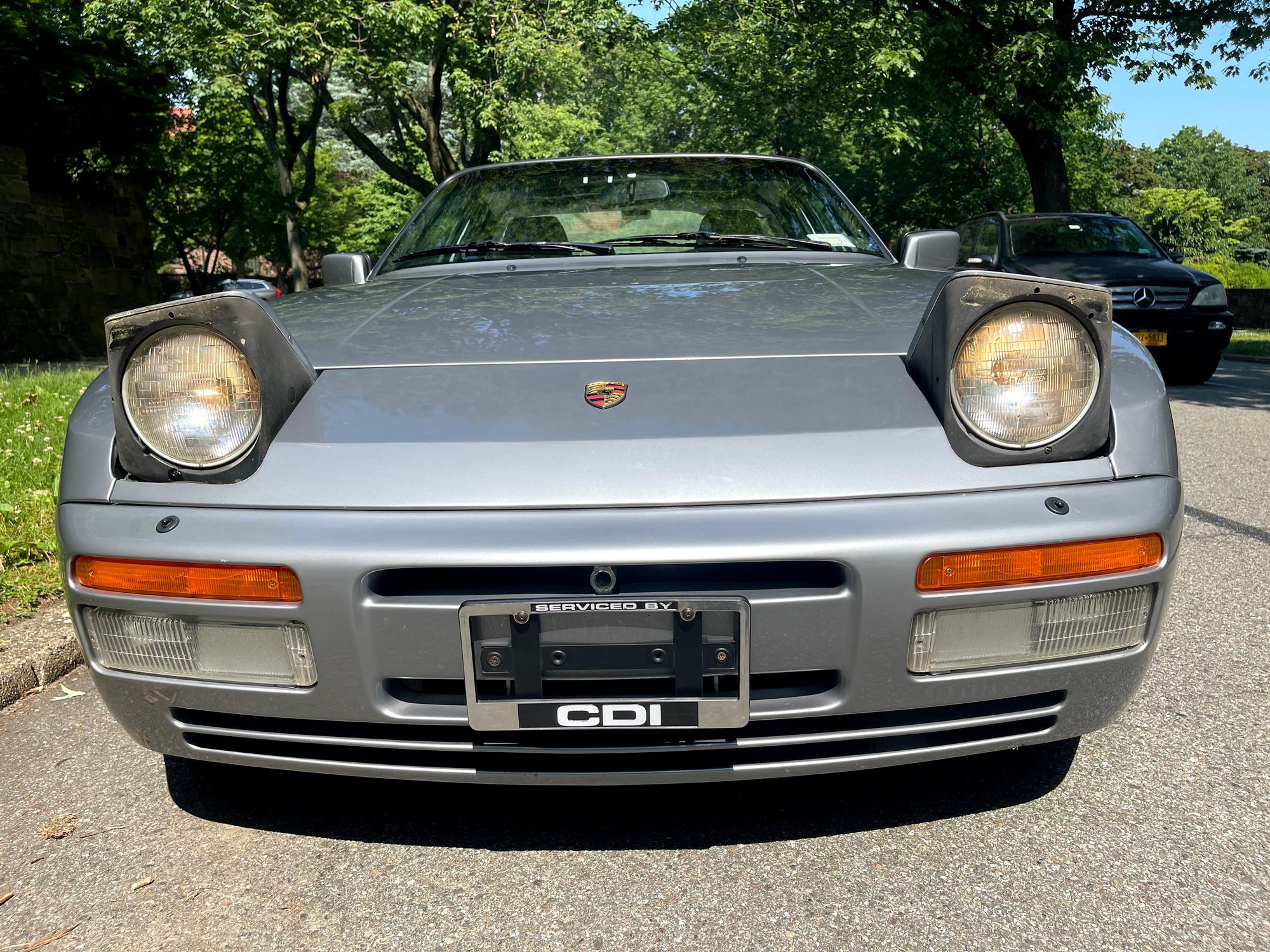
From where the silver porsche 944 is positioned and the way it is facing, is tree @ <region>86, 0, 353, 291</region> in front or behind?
behind

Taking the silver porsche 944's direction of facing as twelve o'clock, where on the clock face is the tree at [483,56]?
The tree is roughly at 6 o'clock from the silver porsche 944.

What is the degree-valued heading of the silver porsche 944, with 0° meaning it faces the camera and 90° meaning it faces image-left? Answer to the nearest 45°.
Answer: approximately 0°

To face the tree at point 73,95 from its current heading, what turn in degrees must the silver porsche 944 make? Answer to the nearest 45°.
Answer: approximately 135° to its right

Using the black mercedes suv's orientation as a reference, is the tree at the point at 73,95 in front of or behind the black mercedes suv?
behind

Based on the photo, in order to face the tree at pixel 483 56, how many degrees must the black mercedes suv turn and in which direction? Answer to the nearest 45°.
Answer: approximately 135° to its right

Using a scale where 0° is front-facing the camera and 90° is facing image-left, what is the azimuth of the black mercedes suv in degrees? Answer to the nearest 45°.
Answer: approximately 315°
